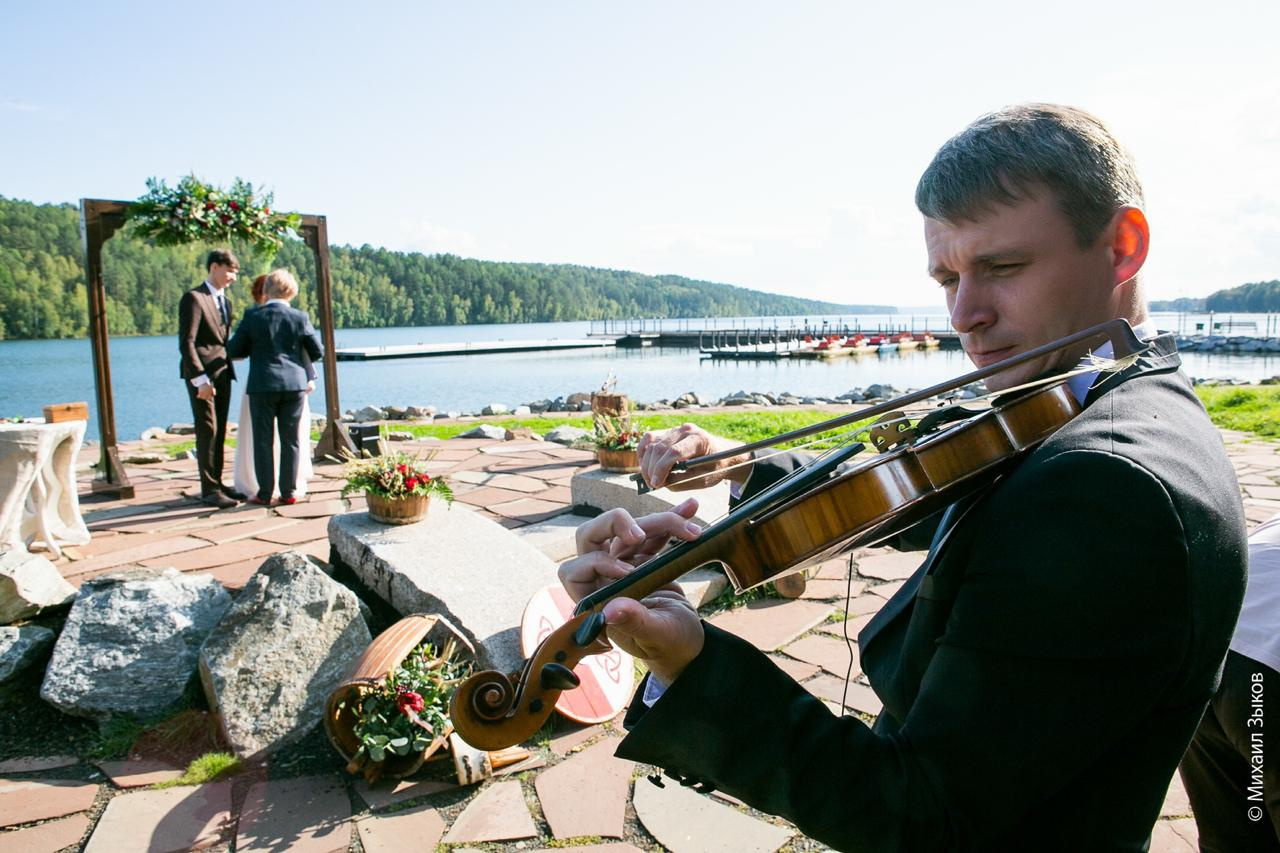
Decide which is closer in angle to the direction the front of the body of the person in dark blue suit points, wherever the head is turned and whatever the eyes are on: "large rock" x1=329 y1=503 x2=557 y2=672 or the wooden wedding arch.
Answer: the wooden wedding arch

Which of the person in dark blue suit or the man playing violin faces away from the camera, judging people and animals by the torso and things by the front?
the person in dark blue suit

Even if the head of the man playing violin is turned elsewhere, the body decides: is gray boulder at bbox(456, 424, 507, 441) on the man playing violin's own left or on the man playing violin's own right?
on the man playing violin's own right

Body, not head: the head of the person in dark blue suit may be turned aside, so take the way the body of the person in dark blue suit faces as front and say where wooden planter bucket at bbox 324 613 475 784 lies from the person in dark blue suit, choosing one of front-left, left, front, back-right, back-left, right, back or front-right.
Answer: back

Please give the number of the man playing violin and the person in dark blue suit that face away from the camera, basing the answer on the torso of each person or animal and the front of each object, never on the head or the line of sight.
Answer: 1

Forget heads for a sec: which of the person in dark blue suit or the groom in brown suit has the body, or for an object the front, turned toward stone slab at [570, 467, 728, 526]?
the groom in brown suit

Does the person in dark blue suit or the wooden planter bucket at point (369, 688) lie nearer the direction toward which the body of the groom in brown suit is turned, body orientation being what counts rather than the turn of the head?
the person in dark blue suit

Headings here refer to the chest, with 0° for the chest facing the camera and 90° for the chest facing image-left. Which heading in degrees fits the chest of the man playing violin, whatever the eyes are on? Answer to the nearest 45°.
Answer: approximately 90°

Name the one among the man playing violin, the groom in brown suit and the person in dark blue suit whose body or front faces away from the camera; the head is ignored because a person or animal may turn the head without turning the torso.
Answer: the person in dark blue suit

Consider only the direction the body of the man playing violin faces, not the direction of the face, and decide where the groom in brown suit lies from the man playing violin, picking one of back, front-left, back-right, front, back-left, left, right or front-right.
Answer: front-right

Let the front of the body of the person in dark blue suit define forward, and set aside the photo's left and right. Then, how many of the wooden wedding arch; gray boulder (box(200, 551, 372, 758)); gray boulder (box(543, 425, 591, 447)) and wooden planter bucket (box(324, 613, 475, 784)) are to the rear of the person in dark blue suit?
2

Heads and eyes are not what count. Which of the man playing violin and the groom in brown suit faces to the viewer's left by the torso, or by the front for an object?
the man playing violin

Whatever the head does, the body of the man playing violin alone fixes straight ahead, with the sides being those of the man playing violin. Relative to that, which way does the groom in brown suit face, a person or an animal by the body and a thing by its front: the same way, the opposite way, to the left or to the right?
the opposite way

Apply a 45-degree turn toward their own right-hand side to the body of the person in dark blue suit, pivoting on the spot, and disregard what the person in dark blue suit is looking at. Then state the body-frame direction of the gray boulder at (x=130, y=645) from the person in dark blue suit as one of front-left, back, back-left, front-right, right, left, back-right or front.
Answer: back-right

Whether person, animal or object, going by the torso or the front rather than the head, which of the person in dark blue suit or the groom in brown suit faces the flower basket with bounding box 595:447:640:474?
the groom in brown suit

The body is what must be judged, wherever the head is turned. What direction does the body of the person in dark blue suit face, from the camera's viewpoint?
away from the camera
